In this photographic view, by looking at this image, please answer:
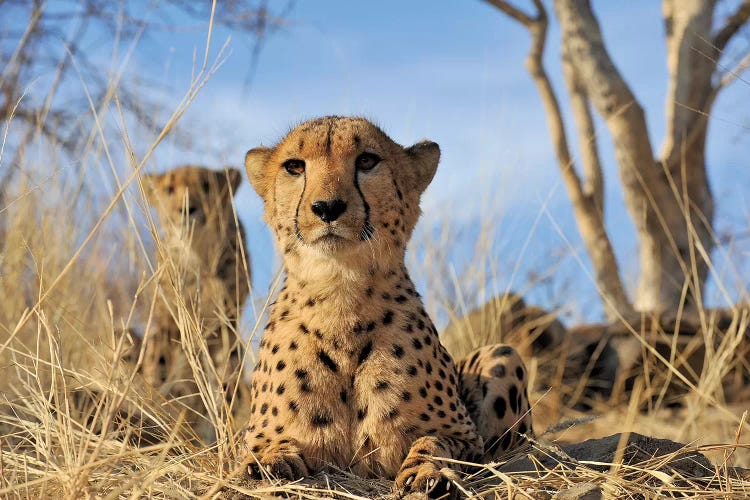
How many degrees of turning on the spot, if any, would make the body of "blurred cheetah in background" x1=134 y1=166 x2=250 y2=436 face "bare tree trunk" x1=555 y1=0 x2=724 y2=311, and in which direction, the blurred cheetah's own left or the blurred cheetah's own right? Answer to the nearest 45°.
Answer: approximately 135° to the blurred cheetah's own left

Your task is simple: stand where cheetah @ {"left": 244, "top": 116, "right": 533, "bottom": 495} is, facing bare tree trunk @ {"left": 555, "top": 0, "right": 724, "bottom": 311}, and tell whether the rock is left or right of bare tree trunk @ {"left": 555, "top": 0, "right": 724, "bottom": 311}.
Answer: right

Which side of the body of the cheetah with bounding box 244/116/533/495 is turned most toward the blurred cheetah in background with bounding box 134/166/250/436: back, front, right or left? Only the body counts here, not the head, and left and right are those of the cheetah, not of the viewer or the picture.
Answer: back

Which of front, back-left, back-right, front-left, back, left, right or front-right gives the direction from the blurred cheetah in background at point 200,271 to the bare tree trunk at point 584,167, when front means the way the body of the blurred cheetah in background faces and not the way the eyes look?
back-left

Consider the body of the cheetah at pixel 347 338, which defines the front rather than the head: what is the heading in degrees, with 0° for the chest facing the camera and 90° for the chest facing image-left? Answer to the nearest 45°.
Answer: approximately 0°

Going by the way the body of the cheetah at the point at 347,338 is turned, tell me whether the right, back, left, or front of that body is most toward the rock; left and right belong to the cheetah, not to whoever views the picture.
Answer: left

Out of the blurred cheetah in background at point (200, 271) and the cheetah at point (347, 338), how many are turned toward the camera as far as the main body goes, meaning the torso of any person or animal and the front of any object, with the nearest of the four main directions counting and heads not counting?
2

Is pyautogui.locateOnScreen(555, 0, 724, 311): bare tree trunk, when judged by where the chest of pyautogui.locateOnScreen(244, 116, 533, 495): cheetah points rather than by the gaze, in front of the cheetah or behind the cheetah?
behind

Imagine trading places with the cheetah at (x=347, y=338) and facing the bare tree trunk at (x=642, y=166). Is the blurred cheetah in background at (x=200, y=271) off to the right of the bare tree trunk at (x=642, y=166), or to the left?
left
